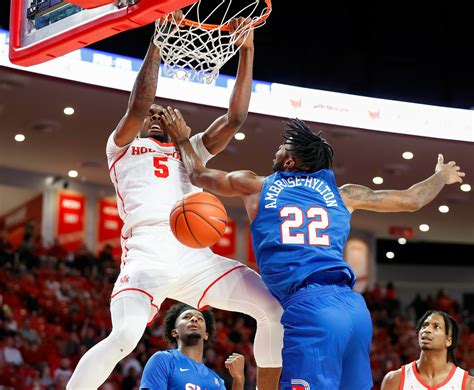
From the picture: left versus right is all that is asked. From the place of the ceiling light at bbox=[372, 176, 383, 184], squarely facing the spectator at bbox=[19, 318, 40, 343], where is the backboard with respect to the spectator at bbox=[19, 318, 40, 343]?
left

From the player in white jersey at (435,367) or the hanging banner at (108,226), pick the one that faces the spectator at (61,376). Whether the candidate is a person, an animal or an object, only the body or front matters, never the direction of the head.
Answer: the hanging banner

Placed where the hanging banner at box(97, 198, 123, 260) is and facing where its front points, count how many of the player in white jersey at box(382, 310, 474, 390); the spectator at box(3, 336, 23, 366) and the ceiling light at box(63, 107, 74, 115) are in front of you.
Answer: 3

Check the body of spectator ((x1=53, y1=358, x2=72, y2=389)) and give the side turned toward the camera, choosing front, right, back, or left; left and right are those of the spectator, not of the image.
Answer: front

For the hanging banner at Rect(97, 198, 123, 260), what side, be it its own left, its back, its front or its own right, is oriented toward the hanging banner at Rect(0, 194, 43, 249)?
right

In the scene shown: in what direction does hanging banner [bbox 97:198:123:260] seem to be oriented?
toward the camera

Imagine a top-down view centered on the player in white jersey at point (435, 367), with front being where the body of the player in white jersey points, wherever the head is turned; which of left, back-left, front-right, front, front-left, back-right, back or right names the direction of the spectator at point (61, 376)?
back-right

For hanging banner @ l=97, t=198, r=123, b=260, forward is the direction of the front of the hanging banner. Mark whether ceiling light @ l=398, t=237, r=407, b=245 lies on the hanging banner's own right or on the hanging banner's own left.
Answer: on the hanging banner's own left

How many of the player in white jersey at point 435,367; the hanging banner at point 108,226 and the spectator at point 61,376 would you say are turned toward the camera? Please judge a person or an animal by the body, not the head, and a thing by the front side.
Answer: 3

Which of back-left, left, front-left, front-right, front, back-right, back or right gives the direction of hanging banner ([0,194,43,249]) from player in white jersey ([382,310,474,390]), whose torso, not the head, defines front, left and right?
back-right

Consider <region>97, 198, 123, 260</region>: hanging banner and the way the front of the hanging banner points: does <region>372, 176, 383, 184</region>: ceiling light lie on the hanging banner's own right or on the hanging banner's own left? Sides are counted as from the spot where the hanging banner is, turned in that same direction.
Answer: on the hanging banner's own left

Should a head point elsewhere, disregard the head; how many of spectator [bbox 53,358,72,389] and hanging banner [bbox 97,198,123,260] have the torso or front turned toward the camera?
2

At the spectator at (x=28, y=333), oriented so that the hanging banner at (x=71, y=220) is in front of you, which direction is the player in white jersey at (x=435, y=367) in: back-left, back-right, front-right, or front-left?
back-right

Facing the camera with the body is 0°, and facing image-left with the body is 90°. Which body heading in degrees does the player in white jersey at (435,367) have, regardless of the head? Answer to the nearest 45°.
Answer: approximately 0°

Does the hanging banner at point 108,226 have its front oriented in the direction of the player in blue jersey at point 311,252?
yes
